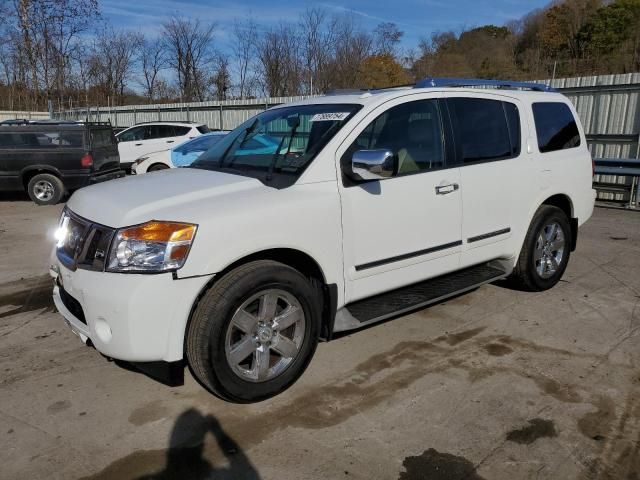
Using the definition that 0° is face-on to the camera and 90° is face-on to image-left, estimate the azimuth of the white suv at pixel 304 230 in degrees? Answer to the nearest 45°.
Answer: approximately 45°

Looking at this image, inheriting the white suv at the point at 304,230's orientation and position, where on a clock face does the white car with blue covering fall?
The white car with blue covering is roughly at 4 o'clock from the white suv.

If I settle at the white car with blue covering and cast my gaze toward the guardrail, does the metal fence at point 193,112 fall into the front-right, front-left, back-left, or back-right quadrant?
back-left

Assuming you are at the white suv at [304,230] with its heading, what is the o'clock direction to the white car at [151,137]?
The white car is roughly at 4 o'clock from the white suv.

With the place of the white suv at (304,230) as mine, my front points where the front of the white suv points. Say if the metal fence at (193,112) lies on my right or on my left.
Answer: on my right

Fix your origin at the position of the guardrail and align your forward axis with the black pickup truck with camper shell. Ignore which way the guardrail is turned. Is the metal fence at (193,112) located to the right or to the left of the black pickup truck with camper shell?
right

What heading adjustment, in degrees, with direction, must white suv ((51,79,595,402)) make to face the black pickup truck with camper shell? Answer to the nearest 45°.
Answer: approximately 90° to its right
